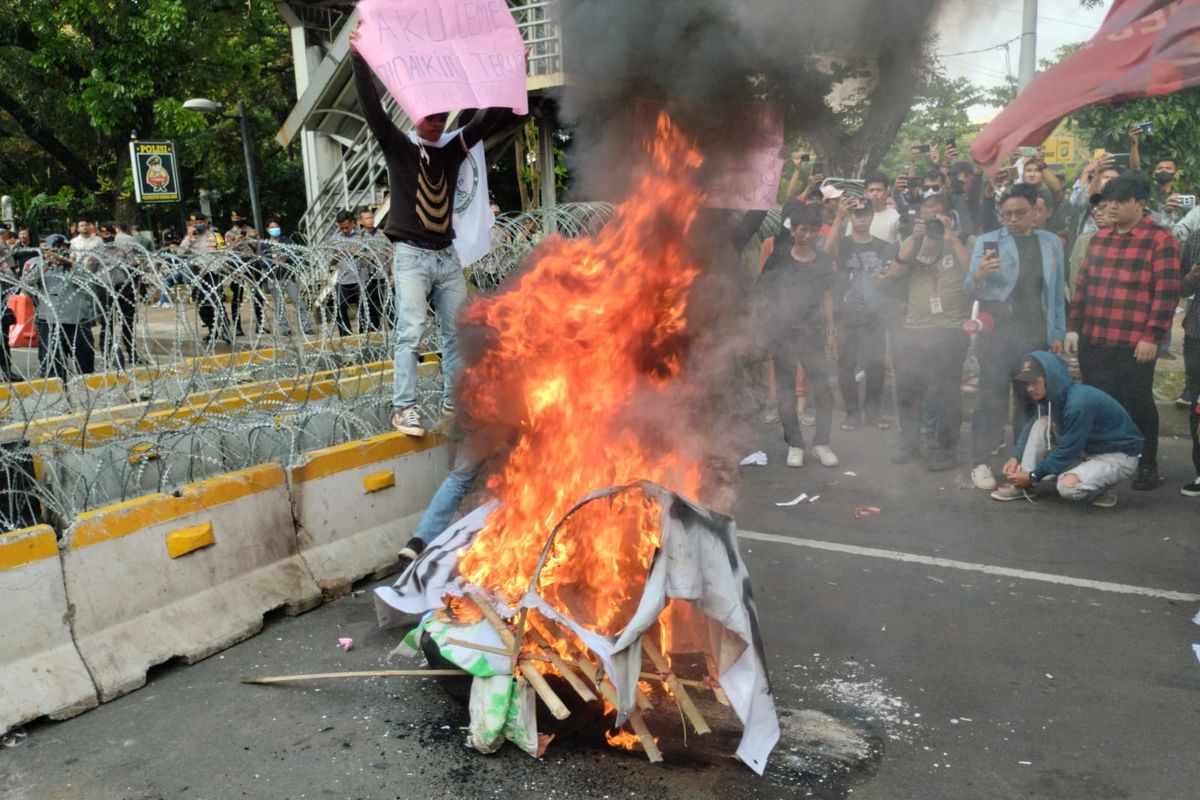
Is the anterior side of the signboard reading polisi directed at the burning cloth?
yes

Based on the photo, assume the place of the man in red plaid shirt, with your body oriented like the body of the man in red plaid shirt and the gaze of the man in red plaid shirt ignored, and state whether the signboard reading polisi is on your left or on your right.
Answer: on your right

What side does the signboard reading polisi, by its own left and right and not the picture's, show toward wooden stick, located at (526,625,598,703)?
front

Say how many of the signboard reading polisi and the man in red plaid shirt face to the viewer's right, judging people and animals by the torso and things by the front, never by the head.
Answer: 0

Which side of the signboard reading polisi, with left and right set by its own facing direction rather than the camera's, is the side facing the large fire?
front

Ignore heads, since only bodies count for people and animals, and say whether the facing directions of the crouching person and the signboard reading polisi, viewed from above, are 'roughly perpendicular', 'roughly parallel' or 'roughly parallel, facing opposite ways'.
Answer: roughly perpendicular

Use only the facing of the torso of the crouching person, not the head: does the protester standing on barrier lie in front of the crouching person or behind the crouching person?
in front

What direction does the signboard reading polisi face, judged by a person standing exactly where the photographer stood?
facing the viewer

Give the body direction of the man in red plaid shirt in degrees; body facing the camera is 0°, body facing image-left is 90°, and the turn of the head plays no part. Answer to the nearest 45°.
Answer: approximately 45°

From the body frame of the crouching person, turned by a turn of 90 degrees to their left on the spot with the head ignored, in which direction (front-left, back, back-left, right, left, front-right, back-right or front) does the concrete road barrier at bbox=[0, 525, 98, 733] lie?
right

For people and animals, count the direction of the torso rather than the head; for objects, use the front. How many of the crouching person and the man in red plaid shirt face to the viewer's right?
0

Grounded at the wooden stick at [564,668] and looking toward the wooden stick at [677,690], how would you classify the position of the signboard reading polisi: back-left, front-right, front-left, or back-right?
back-left
